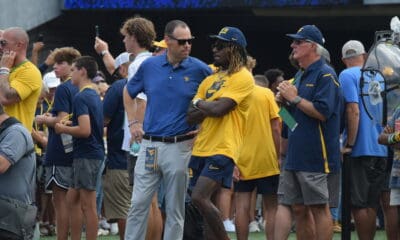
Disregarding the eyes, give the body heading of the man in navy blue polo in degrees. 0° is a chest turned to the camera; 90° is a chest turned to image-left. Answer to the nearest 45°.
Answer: approximately 90°

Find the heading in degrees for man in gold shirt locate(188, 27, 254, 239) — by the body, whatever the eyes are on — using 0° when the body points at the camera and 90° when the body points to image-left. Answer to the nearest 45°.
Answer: approximately 45°

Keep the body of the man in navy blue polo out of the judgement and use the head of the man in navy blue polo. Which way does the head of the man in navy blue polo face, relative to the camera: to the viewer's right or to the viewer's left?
to the viewer's left
